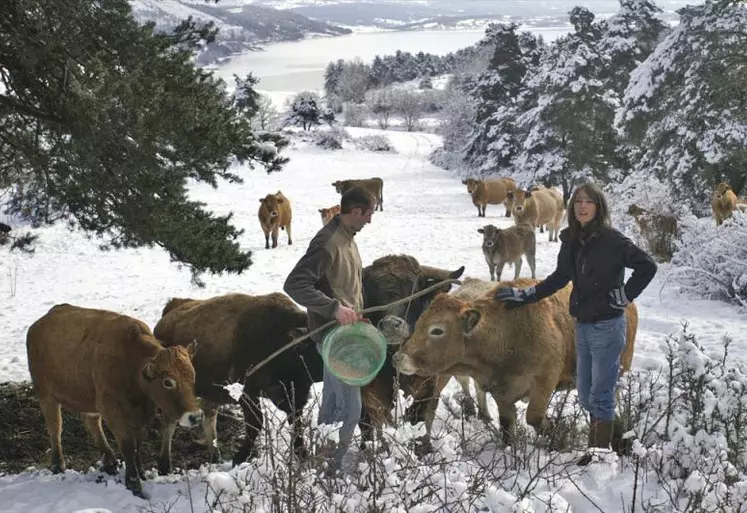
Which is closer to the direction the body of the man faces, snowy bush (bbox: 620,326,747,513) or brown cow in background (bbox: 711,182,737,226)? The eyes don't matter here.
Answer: the snowy bush

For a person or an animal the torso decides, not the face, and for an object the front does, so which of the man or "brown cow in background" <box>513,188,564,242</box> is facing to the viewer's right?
the man

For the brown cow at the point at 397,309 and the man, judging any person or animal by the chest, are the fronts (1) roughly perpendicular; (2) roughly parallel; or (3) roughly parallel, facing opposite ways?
roughly perpendicular

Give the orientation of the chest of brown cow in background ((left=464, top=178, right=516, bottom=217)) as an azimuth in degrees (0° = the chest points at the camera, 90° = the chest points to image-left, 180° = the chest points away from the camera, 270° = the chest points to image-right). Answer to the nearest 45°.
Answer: approximately 45°

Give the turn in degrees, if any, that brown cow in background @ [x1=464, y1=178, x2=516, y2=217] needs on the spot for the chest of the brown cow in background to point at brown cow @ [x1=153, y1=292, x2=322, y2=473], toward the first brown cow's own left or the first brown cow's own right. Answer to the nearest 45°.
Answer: approximately 45° to the first brown cow's own left

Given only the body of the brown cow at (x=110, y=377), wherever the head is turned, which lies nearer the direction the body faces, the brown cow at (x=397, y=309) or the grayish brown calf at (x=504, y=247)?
the brown cow

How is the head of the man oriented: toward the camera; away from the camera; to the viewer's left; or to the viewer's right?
to the viewer's right

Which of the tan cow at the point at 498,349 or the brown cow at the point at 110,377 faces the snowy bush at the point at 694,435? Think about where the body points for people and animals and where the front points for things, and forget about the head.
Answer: the brown cow

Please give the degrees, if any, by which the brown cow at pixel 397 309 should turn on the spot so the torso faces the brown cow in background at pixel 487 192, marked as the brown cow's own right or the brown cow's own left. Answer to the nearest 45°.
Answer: approximately 180°

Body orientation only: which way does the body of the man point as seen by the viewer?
to the viewer's right

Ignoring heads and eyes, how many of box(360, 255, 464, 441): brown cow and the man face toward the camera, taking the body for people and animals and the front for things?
1
